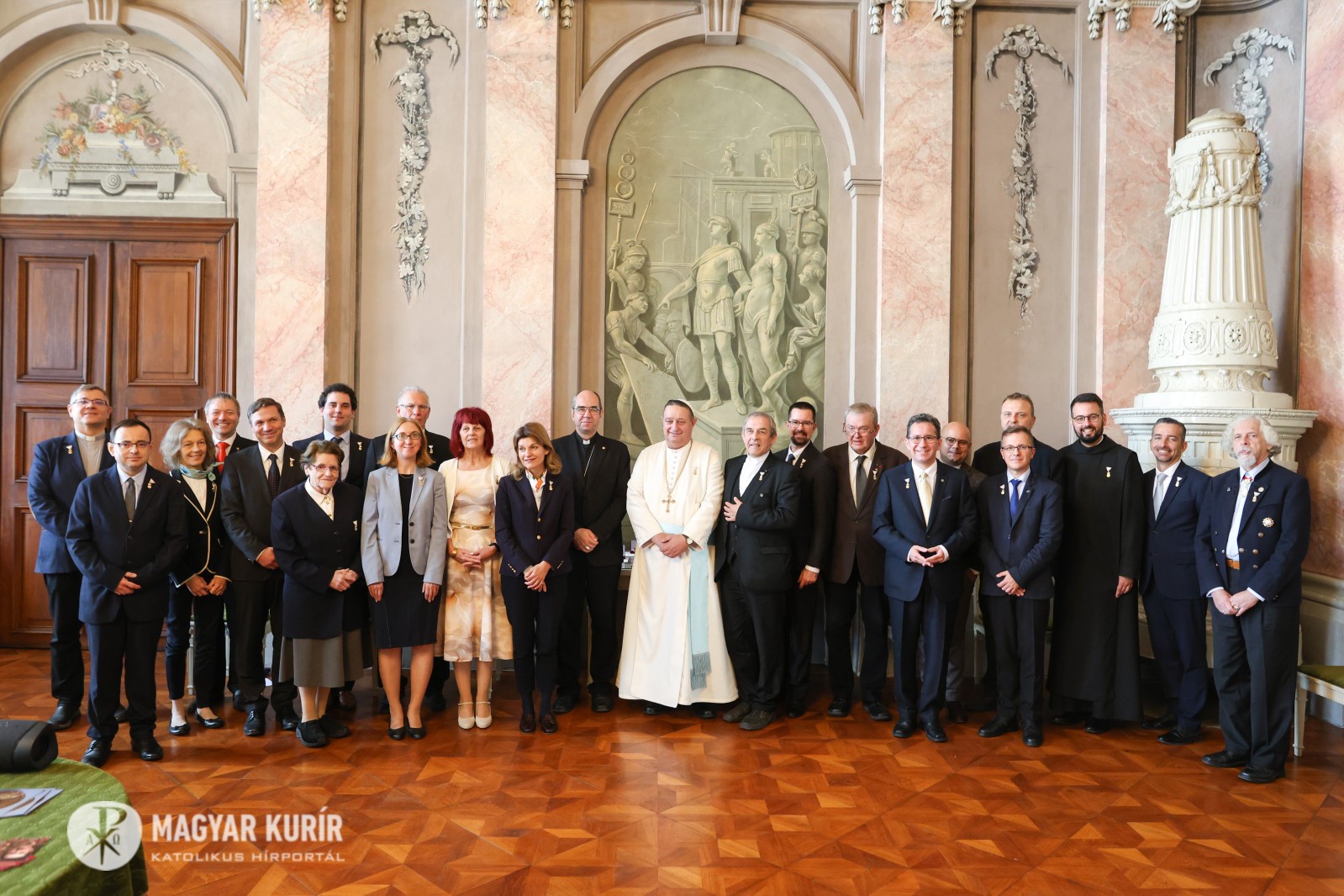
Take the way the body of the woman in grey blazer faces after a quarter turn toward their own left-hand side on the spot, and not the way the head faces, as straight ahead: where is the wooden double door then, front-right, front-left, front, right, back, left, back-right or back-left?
back-left

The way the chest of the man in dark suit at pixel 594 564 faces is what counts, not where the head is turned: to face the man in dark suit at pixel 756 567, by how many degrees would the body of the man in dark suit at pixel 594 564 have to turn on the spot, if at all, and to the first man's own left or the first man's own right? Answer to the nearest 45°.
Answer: approximately 90° to the first man's own left

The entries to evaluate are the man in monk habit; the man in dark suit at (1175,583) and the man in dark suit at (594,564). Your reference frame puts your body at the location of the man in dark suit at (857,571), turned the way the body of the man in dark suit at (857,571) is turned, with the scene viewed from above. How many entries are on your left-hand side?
2

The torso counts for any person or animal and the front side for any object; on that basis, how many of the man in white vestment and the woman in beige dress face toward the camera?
2

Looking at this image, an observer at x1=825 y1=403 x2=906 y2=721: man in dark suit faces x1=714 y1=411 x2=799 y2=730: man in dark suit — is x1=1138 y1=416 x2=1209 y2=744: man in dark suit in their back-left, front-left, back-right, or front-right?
back-left

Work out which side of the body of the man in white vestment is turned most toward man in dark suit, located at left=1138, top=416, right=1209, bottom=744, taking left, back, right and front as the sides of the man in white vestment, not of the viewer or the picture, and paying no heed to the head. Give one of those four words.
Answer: left

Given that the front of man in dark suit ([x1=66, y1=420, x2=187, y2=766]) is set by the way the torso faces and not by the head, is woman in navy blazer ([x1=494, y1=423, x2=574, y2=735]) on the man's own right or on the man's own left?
on the man's own left

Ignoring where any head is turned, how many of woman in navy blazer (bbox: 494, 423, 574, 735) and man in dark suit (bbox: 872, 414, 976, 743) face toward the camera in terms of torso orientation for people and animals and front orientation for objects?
2

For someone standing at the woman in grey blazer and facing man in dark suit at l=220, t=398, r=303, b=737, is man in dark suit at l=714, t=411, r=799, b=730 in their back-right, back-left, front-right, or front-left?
back-right

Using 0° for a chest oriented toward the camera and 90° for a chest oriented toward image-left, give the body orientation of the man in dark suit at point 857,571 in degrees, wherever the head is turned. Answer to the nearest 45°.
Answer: approximately 0°

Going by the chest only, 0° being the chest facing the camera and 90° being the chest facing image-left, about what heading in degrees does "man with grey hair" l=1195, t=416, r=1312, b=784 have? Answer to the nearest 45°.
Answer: approximately 45°

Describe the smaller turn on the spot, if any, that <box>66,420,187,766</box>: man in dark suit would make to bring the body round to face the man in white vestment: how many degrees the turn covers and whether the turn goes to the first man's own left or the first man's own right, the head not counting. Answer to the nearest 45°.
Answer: approximately 90° to the first man's own left

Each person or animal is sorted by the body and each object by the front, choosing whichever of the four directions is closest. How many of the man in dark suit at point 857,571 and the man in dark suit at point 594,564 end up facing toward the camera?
2
